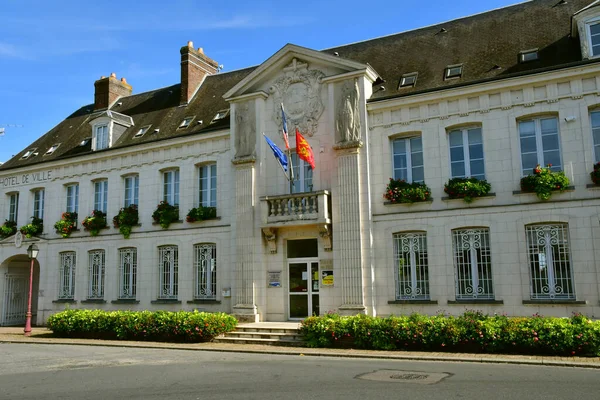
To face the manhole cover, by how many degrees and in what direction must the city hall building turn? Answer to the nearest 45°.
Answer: approximately 45° to its left

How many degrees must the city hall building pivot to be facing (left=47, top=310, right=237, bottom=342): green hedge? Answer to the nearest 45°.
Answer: approximately 45° to its right

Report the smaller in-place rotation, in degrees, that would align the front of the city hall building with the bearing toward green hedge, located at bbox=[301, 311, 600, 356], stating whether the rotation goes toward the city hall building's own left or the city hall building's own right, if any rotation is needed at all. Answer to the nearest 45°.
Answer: approximately 90° to the city hall building's own left

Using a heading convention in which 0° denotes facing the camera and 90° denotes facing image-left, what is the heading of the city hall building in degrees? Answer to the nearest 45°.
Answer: approximately 45°
